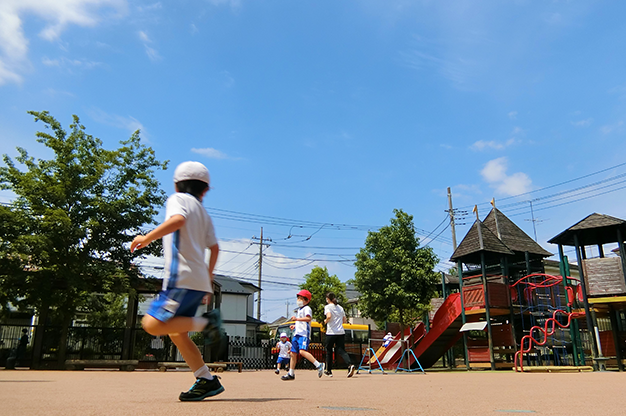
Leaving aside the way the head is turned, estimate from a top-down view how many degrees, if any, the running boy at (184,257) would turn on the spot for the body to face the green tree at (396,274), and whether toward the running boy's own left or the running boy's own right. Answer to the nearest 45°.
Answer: approximately 90° to the running boy's own right

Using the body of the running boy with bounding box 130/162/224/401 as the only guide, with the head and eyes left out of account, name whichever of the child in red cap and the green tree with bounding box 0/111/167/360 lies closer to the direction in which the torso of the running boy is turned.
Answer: the green tree

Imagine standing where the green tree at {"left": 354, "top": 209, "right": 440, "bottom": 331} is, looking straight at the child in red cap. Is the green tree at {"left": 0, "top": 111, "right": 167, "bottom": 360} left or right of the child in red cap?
right

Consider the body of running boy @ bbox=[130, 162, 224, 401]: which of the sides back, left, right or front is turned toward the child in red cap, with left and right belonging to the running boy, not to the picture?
right

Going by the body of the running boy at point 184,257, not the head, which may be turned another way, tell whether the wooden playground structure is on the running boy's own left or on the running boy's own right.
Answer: on the running boy's own right

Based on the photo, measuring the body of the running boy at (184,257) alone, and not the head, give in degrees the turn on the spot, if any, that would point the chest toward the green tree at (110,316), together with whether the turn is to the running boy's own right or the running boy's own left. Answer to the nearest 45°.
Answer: approximately 45° to the running boy's own right

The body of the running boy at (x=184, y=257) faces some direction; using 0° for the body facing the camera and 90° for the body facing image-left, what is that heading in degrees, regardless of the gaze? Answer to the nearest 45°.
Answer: approximately 135°

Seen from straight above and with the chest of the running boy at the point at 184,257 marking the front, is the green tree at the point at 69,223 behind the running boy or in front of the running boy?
in front

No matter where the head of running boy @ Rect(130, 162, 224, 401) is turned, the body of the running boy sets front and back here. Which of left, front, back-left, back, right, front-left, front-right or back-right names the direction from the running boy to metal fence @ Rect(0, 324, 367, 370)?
front-right
